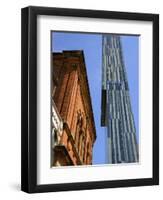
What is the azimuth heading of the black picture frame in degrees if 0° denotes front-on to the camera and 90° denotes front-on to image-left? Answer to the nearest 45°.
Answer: approximately 315°
